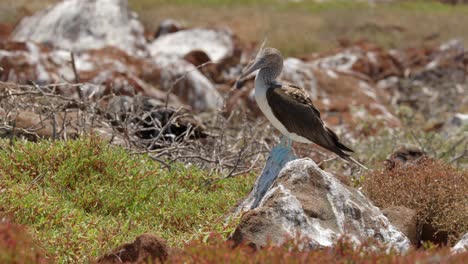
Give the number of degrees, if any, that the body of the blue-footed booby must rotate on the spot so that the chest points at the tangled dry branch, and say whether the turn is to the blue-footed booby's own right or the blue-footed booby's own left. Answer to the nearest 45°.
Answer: approximately 45° to the blue-footed booby's own right

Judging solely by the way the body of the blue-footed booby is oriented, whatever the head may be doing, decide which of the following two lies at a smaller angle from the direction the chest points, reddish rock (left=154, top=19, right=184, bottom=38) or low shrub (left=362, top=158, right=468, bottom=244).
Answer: the reddish rock

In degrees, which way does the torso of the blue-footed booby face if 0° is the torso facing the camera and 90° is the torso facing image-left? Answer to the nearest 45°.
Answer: approximately 90°

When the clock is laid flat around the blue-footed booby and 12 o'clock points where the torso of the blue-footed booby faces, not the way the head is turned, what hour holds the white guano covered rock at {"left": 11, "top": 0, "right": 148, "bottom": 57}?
The white guano covered rock is roughly at 2 o'clock from the blue-footed booby.

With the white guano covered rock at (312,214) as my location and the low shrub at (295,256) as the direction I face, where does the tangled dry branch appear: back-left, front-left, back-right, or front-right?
back-right

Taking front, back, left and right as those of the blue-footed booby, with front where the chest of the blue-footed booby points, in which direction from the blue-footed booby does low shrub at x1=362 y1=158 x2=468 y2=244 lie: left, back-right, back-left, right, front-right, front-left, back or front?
back

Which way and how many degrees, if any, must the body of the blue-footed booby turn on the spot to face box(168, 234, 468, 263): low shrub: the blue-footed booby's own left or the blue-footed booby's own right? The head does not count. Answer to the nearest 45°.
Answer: approximately 90° to the blue-footed booby's own left

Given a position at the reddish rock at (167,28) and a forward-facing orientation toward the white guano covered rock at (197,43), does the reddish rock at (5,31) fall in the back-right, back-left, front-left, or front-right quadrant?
back-right

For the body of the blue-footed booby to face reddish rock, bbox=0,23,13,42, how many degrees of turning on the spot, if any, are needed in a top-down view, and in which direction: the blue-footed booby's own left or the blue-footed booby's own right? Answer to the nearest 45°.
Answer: approximately 45° to the blue-footed booby's own right

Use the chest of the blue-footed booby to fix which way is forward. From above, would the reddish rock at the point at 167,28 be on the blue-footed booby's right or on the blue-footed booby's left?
on the blue-footed booby's right
